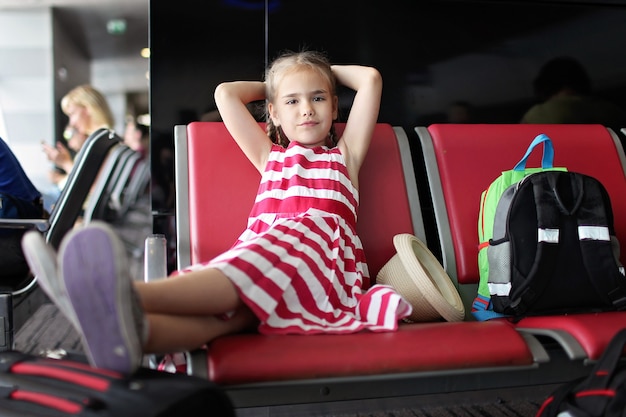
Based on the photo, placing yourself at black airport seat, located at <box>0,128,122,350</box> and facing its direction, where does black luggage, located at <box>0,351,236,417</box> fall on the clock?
The black luggage is roughly at 9 o'clock from the black airport seat.

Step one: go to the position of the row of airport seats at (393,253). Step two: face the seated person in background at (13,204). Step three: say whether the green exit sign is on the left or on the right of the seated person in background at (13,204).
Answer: right

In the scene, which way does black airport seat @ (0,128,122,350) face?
to the viewer's left

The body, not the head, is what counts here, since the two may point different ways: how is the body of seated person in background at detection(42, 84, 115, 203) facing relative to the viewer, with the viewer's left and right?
facing to the left of the viewer

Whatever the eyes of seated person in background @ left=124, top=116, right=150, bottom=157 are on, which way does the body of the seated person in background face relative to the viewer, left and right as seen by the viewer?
facing to the left of the viewer
